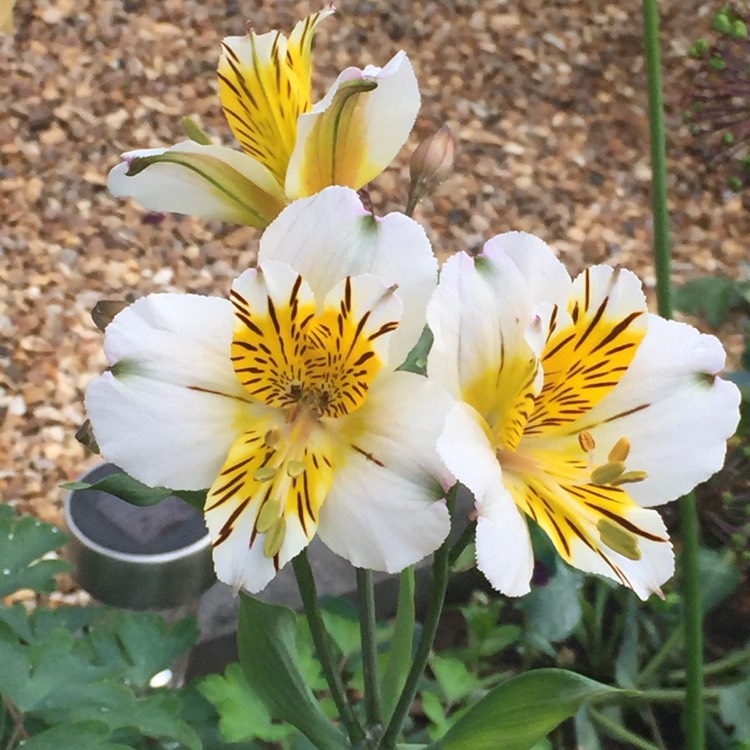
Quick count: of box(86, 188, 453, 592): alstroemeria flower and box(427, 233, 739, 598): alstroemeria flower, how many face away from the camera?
0

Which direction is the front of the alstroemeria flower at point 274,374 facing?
toward the camera

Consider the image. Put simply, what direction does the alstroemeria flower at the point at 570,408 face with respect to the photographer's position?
facing the viewer and to the right of the viewer

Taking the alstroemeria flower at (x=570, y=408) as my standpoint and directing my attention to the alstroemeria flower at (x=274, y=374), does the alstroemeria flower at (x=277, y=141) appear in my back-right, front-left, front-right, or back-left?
front-right
